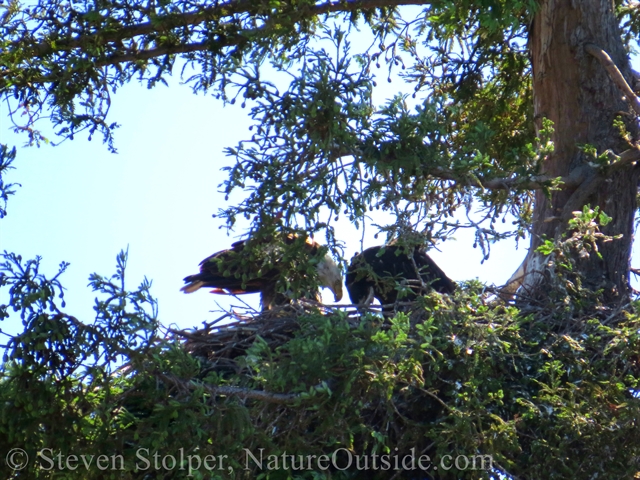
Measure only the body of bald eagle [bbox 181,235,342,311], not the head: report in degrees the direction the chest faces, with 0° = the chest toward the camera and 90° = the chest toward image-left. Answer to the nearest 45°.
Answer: approximately 270°

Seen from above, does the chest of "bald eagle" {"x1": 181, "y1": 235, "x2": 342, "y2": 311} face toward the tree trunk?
yes
